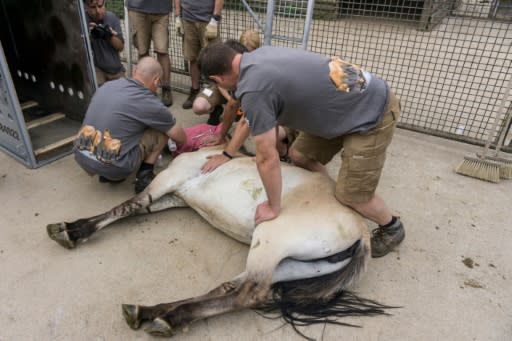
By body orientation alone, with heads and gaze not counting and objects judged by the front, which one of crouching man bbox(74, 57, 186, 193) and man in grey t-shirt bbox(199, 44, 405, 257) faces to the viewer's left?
the man in grey t-shirt

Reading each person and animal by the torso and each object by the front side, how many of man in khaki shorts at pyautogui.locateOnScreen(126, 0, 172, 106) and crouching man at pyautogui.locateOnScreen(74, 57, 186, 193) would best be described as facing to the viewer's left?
0

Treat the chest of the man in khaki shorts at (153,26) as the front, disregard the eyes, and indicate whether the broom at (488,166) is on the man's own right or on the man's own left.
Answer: on the man's own left

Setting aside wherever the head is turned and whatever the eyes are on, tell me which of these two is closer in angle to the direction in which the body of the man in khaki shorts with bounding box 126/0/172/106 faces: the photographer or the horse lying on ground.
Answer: the horse lying on ground

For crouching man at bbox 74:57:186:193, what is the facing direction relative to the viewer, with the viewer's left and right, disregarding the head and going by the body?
facing away from the viewer and to the right of the viewer

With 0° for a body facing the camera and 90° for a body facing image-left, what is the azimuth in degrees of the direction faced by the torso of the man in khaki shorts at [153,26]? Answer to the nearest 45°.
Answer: approximately 0°

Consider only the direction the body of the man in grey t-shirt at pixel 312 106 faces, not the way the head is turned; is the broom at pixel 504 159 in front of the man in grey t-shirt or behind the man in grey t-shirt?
behind

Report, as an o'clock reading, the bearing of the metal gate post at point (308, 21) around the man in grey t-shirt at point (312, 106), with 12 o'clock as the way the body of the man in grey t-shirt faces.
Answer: The metal gate post is roughly at 3 o'clock from the man in grey t-shirt.

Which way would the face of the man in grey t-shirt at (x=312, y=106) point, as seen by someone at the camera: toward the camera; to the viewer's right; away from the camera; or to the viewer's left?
to the viewer's left

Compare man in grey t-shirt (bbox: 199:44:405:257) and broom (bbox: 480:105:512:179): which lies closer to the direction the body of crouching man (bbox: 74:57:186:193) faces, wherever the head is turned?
the broom

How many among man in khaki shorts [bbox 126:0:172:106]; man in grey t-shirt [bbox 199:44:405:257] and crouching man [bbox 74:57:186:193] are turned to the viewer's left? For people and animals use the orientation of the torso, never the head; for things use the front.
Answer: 1

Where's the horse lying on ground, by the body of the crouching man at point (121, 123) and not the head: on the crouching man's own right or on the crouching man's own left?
on the crouching man's own right

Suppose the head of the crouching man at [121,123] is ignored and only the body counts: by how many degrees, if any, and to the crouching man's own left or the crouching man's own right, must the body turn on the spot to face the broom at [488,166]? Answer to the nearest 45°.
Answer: approximately 45° to the crouching man's own right

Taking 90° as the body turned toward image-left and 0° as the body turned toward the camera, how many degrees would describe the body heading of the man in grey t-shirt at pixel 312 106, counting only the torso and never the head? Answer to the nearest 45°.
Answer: approximately 90°
